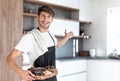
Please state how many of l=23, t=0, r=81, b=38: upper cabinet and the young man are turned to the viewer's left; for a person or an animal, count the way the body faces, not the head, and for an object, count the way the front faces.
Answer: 0

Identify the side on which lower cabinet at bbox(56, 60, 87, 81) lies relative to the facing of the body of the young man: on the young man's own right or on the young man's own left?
on the young man's own left

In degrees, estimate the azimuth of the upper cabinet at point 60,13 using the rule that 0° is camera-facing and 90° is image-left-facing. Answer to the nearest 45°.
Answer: approximately 315°

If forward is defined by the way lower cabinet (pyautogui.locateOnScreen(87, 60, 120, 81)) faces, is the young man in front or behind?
in front

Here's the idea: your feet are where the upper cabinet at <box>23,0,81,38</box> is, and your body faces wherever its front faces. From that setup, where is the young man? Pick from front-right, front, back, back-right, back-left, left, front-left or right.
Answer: front-right

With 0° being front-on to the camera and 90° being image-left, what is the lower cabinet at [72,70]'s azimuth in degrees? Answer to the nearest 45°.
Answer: approximately 315°

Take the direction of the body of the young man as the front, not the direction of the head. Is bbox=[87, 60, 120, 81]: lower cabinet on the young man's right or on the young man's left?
on the young man's left
